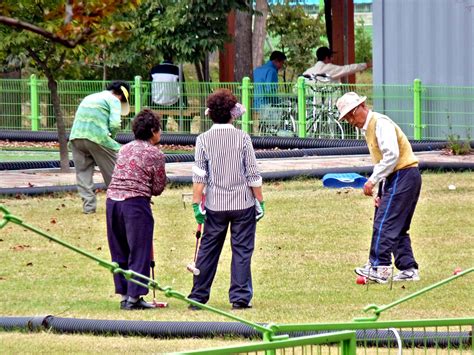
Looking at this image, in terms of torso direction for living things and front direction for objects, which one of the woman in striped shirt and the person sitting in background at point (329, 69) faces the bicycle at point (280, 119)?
the woman in striped shirt

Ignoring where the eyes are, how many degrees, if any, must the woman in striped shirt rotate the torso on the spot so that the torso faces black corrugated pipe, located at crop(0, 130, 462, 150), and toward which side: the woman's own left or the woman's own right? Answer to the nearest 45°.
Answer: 0° — they already face it

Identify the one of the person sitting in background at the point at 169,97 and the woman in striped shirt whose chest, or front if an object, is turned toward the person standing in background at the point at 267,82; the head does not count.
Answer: the woman in striped shirt

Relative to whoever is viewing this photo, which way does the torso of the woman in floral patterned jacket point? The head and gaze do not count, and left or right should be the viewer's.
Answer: facing away from the viewer and to the right of the viewer

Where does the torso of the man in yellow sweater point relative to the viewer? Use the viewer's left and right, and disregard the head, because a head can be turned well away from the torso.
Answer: facing to the left of the viewer

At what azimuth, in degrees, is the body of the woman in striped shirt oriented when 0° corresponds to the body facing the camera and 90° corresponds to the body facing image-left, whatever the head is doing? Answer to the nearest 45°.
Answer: approximately 180°

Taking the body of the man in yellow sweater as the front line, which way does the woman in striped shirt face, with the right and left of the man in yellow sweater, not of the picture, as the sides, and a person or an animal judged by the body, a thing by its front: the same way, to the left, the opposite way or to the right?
to the right

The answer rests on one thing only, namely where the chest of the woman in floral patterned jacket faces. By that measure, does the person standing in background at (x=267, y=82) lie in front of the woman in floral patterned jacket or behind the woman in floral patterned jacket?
in front

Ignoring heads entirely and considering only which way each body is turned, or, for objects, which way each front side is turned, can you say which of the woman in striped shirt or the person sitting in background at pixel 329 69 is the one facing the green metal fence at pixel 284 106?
the woman in striped shirt

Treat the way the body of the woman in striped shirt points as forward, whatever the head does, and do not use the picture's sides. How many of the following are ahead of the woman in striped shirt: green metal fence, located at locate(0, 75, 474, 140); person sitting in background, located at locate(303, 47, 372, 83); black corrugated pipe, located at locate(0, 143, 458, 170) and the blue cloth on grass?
4

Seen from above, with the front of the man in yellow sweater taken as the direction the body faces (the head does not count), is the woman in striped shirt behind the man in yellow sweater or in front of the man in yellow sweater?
in front

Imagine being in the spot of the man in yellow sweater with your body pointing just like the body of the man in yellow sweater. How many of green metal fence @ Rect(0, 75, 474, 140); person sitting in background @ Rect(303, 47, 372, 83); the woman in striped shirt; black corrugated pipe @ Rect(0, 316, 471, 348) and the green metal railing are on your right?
2
